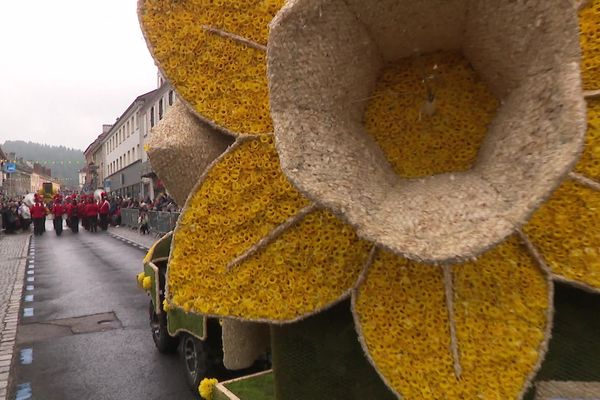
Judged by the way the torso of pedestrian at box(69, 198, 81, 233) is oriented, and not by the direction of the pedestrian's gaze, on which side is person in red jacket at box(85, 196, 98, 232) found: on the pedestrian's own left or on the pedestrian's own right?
on the pedestrian's own left

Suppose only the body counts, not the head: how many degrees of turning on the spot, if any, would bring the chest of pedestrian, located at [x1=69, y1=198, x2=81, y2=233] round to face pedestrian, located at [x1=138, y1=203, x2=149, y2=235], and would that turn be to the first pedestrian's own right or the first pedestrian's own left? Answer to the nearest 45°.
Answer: approximately 45° to the first pedestrian's own left

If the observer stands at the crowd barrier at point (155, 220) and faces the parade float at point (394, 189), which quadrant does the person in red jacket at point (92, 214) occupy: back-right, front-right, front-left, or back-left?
back-right
